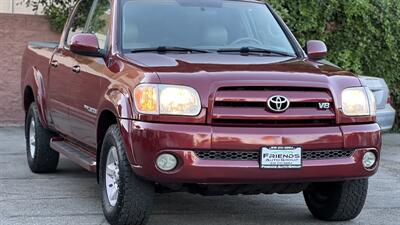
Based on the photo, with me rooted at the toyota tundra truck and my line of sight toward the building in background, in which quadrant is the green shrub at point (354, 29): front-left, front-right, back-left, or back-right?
front-right

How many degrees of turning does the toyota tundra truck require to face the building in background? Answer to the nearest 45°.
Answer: approximately 180°

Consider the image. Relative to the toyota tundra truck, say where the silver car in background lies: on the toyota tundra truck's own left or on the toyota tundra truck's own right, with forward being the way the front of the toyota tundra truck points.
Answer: on the toyota tundra truck's own left

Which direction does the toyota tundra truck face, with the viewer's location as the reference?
facing the viewer and to the right of the viewer

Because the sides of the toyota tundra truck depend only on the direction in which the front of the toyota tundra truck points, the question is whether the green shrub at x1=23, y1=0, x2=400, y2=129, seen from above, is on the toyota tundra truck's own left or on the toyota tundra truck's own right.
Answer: on the toyota tundra truck's own left

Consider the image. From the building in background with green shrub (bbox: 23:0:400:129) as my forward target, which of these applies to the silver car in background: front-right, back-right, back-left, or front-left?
front-right
